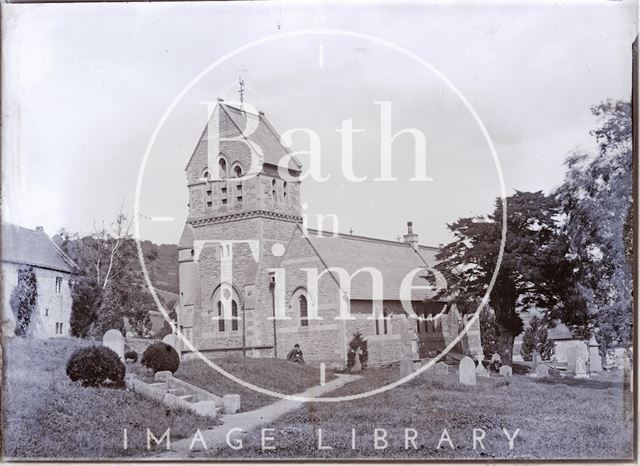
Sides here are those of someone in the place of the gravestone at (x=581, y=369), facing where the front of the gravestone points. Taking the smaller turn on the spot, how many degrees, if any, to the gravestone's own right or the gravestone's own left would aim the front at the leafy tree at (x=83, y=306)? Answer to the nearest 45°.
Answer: approximately 90° to the gravestone's own right

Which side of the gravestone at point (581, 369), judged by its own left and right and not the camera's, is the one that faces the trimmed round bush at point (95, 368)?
right

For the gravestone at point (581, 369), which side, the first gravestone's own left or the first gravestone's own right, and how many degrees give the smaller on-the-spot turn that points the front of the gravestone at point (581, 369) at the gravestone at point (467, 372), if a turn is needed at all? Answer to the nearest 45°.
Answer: approximately 90° to the first gravestone's own right

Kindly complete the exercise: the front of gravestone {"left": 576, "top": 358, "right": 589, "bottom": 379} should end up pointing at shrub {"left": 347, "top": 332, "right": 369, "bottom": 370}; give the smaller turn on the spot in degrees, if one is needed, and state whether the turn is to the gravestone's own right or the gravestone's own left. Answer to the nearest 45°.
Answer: approximately 90° to the gravestone's own right

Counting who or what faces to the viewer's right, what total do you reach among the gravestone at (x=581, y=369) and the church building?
0

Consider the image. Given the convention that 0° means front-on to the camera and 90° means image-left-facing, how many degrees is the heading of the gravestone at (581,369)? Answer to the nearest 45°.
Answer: approximately 0°

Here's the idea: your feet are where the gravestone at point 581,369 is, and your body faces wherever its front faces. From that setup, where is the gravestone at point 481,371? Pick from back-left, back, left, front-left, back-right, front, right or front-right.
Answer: right
